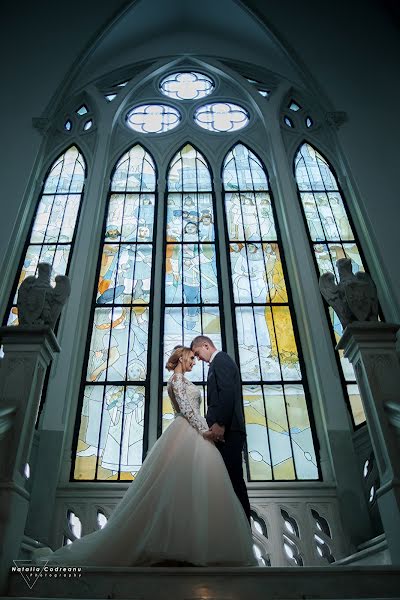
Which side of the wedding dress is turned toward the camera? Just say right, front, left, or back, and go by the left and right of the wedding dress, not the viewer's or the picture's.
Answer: right

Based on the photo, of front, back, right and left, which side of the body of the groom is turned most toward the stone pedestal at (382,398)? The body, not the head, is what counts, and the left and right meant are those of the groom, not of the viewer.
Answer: back

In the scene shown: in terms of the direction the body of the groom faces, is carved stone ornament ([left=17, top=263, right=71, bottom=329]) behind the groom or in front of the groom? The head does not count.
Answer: in front

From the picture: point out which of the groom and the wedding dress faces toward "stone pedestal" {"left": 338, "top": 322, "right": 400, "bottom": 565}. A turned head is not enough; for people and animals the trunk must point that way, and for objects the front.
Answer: the wedding dress

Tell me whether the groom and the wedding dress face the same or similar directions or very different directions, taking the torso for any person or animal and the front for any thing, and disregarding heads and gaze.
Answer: very different directions

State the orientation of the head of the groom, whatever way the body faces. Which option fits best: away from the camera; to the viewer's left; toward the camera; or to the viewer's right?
to the viewer's left

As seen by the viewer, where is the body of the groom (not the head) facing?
to the viewer's left

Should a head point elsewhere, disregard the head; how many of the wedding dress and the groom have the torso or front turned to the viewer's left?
1
